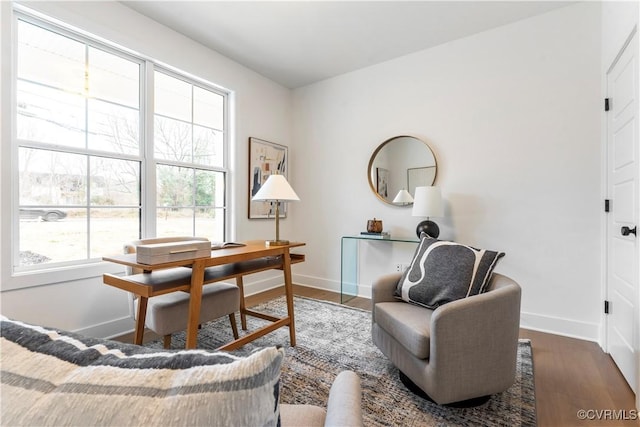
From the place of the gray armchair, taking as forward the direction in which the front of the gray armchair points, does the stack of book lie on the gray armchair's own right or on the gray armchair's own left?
on the gray armchair's own right

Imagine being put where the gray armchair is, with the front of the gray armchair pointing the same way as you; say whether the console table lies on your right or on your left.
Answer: on your right

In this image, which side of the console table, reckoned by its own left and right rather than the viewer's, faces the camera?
front

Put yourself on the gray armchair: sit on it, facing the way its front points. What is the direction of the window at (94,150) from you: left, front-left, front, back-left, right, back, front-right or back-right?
front-right

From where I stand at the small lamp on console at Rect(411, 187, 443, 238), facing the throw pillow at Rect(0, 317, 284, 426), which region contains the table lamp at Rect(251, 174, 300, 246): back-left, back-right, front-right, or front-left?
front-right

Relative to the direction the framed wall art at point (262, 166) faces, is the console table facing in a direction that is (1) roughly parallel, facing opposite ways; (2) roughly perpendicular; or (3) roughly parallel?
roughly perpendicular

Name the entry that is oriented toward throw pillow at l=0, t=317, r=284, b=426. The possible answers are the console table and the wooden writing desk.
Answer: the console table

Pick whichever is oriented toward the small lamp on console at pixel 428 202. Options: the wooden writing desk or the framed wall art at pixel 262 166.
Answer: the framed wall art

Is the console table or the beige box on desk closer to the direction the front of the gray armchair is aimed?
the beige box on desk

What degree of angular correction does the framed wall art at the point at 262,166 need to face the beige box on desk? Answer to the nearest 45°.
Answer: approximately 45° to its right

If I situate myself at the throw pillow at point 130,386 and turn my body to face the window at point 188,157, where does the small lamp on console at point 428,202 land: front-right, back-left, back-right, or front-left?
front-right

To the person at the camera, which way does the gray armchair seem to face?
facing the viewer and to the left of the viewer

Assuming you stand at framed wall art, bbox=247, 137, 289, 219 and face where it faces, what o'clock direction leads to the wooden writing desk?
The wooden writing desk is roughly at 2 o'clock from the framed wall art.
